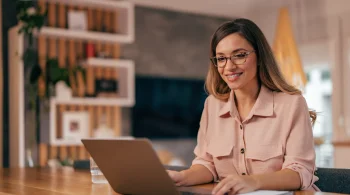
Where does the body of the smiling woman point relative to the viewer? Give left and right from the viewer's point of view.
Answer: facing the viewer and to the left of the viewer

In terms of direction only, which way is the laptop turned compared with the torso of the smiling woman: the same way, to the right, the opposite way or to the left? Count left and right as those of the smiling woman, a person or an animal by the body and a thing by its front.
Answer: the opposite way

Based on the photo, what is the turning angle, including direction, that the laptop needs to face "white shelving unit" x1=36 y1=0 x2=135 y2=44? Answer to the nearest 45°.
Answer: approximately 45° to its left

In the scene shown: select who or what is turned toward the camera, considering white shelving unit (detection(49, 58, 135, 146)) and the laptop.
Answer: the white shelving unit

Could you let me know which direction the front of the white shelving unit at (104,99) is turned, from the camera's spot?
facing the viewer

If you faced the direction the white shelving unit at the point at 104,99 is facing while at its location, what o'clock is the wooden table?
The wooden table is roughly at 12 o'clock from the white shelving unit.

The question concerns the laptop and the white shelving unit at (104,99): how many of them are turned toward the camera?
1

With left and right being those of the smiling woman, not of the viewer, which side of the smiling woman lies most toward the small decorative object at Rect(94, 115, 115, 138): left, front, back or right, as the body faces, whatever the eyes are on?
right

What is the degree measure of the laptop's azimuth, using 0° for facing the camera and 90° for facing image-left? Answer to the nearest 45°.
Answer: approximately 225°

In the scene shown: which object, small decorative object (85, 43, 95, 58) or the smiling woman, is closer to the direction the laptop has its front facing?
the smiling woman

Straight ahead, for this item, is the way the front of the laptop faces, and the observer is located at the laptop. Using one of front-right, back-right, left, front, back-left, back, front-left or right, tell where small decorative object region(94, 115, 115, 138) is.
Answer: front-left

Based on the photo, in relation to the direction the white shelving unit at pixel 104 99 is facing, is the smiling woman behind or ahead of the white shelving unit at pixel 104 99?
ahead

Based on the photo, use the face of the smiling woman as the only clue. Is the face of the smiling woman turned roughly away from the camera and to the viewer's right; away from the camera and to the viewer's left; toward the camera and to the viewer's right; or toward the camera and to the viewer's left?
toward the camera and to the viewer's left

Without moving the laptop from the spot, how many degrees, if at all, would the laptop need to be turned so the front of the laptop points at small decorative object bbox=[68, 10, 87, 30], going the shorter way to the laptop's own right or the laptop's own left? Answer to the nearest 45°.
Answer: approximately 45° to the laptop's own left
